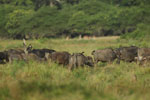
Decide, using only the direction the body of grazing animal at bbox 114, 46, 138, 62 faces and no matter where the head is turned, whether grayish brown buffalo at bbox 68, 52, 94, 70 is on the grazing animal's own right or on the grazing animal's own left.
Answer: on the grazing animal's own right

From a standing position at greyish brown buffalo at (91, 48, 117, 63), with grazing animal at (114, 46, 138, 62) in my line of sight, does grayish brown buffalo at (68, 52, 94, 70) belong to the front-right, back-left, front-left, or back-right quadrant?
back-right
